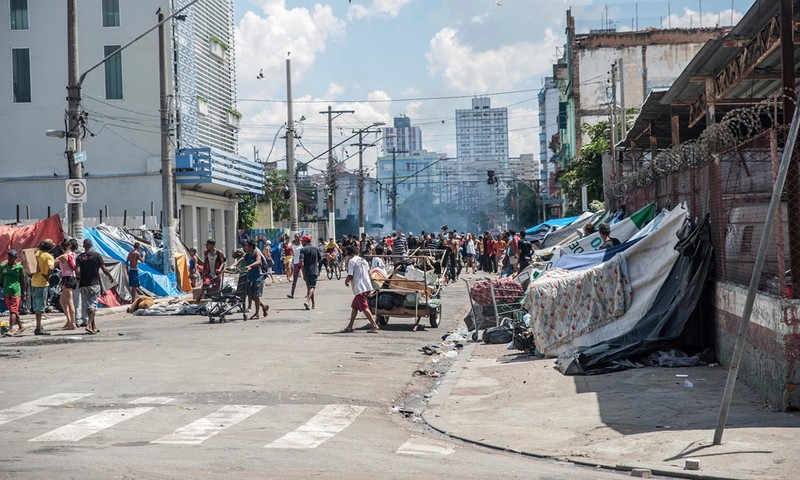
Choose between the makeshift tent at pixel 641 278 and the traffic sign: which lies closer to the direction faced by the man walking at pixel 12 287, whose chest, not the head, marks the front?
the makeshift tent

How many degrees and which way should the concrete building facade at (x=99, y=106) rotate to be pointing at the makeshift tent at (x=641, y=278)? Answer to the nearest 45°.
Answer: approximately 45° to its right

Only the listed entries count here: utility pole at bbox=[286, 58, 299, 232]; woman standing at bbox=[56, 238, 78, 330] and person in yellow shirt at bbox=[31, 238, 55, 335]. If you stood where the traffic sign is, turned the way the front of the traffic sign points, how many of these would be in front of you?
2

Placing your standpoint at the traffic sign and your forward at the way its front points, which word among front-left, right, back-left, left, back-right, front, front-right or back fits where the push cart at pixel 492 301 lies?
front-left

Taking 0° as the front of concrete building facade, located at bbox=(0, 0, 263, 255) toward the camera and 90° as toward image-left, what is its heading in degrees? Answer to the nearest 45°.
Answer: approximately 315°

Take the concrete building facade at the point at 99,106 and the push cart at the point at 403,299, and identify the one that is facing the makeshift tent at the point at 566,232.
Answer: the concrete building facade

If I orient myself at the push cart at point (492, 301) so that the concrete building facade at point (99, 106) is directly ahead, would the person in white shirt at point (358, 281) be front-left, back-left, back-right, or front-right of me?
front-left

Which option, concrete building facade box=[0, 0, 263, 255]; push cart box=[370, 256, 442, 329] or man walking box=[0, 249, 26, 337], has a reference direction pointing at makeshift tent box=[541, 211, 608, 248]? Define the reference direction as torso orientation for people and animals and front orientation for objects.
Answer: the concrete building facade

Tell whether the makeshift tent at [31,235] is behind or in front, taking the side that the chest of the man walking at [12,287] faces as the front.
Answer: behind

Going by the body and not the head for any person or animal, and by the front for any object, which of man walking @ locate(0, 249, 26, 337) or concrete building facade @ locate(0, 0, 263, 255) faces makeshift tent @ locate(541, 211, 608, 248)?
the concrete building facade

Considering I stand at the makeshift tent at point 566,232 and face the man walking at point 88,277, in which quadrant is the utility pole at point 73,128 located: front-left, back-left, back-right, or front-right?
front-right

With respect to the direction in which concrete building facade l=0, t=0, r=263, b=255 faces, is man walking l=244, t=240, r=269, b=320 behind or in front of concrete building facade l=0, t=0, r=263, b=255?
in front

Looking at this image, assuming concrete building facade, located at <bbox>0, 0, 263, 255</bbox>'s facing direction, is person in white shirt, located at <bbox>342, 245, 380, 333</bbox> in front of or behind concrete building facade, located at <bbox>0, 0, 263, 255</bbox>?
in front

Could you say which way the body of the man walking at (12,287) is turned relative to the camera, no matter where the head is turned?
toward the camera
